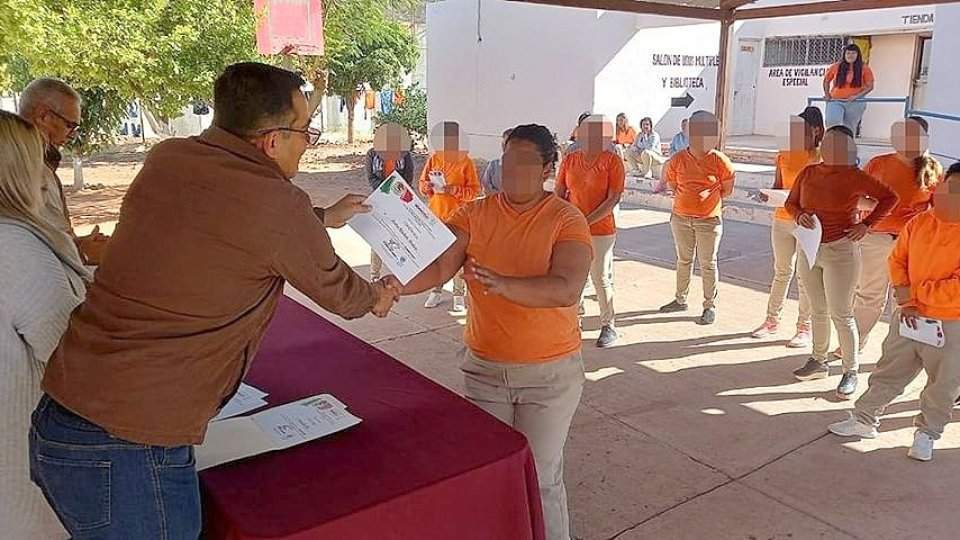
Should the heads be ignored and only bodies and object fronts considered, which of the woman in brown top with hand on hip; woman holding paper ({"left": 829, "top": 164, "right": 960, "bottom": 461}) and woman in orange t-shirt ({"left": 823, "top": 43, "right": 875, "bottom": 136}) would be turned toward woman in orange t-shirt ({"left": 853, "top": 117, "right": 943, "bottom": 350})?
woman in orange t-shirt ({"left": 823, "top": 43, "right": 875, "bottom": 136})

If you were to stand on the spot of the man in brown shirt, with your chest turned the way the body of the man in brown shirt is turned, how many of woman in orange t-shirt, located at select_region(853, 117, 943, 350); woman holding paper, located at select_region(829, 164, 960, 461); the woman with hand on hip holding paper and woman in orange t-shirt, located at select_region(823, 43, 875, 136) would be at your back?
0

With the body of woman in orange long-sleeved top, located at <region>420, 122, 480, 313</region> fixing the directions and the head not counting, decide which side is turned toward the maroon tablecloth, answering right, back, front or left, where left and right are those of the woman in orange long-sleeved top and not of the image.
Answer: front

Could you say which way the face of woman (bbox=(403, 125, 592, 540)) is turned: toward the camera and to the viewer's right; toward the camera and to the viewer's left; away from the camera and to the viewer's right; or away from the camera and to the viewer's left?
toward the camera and to the viewer's left

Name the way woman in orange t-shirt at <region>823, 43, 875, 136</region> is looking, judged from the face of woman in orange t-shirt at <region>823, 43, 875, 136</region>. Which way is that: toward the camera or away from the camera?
toward the camera

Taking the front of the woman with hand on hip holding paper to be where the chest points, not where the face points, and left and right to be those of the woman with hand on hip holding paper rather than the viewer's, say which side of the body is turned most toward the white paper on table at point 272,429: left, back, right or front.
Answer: front

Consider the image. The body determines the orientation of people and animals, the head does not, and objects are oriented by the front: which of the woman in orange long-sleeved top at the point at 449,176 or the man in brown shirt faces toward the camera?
the woman in orange long-sleeved top

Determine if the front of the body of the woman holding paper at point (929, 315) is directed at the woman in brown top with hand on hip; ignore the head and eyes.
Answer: no

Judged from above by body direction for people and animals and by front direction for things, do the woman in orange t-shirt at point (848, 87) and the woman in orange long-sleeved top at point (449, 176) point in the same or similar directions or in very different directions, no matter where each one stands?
same or similar directions

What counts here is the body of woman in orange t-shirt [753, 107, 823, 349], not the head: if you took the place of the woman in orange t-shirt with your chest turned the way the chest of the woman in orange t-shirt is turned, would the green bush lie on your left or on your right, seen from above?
on your right

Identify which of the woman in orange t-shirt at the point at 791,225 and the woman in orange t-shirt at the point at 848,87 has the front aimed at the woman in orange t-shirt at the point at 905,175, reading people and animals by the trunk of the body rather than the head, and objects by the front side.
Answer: the woman in orange t-shirt at the point at 848,87

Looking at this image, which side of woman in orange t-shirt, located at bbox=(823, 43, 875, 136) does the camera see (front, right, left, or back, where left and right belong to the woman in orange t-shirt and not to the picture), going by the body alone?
front

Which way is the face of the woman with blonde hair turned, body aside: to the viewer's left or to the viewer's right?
to the viewer's right

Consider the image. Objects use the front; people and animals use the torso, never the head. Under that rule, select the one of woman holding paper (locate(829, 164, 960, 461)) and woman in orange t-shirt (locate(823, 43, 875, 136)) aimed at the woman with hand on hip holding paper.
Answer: the woman in orange t-shirt

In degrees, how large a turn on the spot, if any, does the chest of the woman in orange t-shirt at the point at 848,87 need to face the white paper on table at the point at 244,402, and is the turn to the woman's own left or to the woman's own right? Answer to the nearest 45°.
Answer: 0° — they already face it

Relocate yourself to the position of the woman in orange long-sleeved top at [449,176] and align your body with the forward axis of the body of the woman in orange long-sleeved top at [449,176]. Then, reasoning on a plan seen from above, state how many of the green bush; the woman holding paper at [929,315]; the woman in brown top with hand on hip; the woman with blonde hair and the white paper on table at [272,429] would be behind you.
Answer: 1

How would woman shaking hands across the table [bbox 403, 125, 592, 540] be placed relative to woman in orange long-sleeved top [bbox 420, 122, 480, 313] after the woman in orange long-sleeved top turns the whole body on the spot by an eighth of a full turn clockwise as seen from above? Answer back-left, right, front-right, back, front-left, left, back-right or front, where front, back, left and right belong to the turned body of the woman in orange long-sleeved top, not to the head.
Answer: front-left

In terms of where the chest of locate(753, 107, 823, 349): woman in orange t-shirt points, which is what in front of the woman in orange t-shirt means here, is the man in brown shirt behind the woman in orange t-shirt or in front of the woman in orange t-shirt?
in front

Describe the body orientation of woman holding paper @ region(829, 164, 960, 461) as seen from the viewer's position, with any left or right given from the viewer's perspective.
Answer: facing the viewer and to the left of the viewer

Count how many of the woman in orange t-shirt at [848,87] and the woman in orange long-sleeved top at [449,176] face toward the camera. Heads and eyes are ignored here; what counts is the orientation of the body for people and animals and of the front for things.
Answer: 2

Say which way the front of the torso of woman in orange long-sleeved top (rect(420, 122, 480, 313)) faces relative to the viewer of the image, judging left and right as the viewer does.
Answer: facing the viewer
